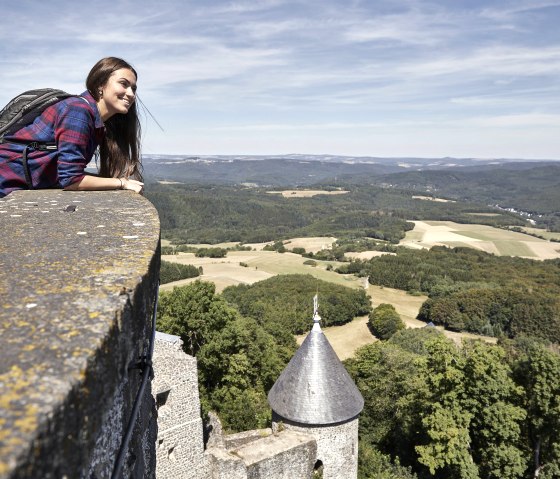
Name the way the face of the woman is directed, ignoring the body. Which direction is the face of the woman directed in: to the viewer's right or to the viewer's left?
to the viewer's right

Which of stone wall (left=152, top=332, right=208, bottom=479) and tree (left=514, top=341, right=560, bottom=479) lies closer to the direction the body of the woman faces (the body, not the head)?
the tree

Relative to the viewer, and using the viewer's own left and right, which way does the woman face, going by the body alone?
facing to the right of the viewer

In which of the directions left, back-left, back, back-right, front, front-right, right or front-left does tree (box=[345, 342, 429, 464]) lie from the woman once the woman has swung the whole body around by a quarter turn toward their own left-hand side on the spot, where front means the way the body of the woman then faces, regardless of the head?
front-right

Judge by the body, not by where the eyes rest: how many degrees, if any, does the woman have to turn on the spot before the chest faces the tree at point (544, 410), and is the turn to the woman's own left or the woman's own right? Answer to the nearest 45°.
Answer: approximately 45° to the woman's own left

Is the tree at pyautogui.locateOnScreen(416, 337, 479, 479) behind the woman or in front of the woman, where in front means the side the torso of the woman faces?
in front
